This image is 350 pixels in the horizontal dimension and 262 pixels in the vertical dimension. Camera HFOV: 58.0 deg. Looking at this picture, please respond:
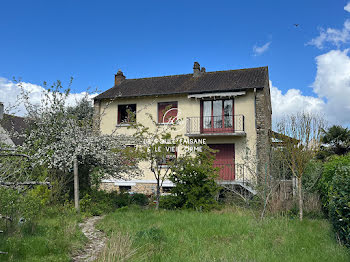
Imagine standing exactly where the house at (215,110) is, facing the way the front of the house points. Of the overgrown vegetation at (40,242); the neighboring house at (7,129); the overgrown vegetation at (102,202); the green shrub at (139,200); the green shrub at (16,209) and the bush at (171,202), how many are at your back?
0

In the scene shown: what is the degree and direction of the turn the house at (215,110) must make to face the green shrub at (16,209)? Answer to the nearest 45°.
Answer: approximately 45° to its right

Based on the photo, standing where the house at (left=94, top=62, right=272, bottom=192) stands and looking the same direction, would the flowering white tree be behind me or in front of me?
in front

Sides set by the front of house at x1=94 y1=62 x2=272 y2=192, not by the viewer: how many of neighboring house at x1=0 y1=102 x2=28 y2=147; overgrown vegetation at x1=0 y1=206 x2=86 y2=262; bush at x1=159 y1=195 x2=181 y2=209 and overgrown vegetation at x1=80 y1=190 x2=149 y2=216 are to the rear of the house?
0

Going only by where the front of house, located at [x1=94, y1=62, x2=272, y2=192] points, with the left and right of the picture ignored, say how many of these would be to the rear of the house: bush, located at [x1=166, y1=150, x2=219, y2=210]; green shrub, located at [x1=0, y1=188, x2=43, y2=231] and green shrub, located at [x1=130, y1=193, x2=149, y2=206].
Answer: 0

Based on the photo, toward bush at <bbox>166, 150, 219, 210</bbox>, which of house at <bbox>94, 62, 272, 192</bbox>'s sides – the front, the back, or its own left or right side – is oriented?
front

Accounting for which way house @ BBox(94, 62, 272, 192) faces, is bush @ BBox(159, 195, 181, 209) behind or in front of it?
in front

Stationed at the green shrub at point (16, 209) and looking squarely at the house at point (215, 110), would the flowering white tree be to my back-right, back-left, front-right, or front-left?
front-left

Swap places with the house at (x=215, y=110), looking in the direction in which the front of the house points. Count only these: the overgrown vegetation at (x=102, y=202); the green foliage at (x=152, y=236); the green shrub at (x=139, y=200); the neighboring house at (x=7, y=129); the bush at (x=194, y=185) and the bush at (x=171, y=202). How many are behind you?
0

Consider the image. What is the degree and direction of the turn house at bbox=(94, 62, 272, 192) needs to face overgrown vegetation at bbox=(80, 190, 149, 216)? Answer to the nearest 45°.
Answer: approximately 45° to its right

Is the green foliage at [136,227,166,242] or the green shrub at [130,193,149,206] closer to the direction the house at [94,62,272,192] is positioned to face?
the green foliage

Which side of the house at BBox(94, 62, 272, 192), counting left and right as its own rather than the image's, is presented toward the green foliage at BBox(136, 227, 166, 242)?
front

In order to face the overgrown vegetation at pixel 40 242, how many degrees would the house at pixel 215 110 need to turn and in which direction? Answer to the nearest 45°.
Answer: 0° — it already faces it

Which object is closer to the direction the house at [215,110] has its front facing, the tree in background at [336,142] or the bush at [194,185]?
the bush

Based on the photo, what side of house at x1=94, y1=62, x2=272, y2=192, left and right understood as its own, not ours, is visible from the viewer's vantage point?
front

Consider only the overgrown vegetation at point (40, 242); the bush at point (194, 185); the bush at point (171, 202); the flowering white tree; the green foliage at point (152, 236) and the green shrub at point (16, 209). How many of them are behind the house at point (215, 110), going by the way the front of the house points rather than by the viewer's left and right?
0
